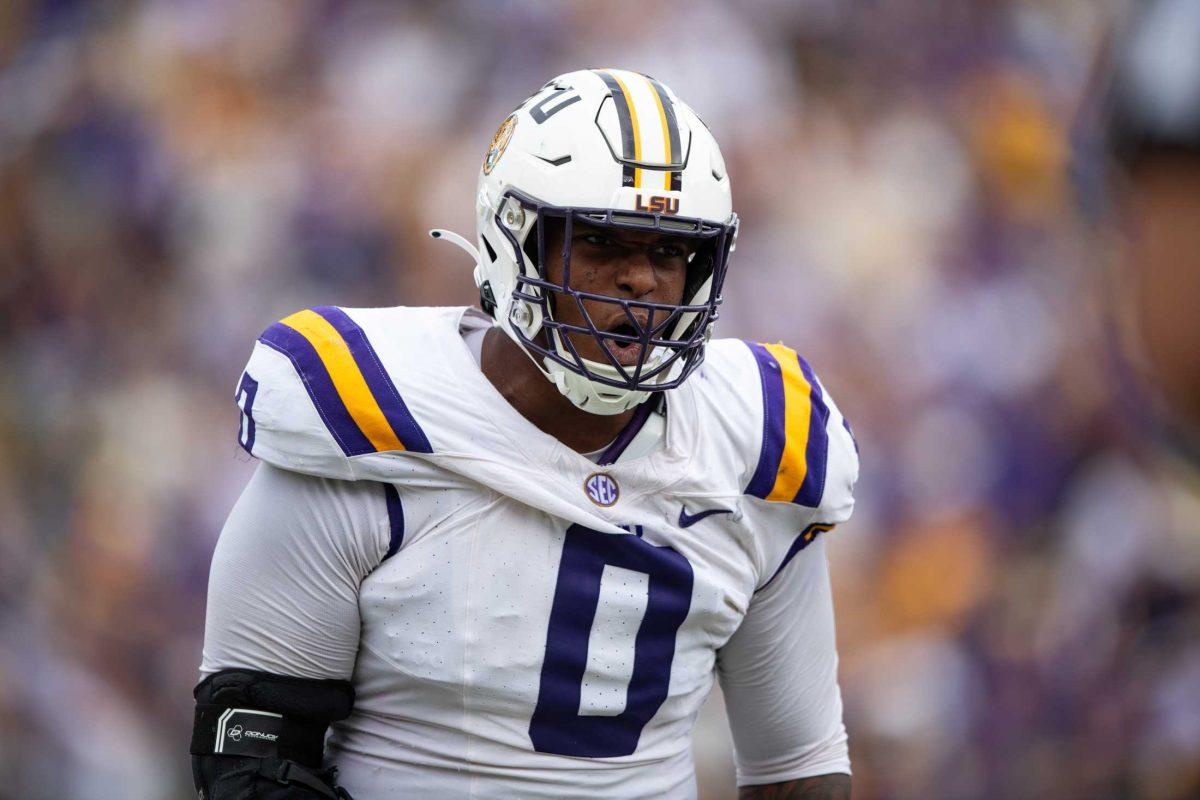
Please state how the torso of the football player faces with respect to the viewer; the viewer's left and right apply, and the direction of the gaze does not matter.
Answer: facing the viewer and to the right of the viewer
